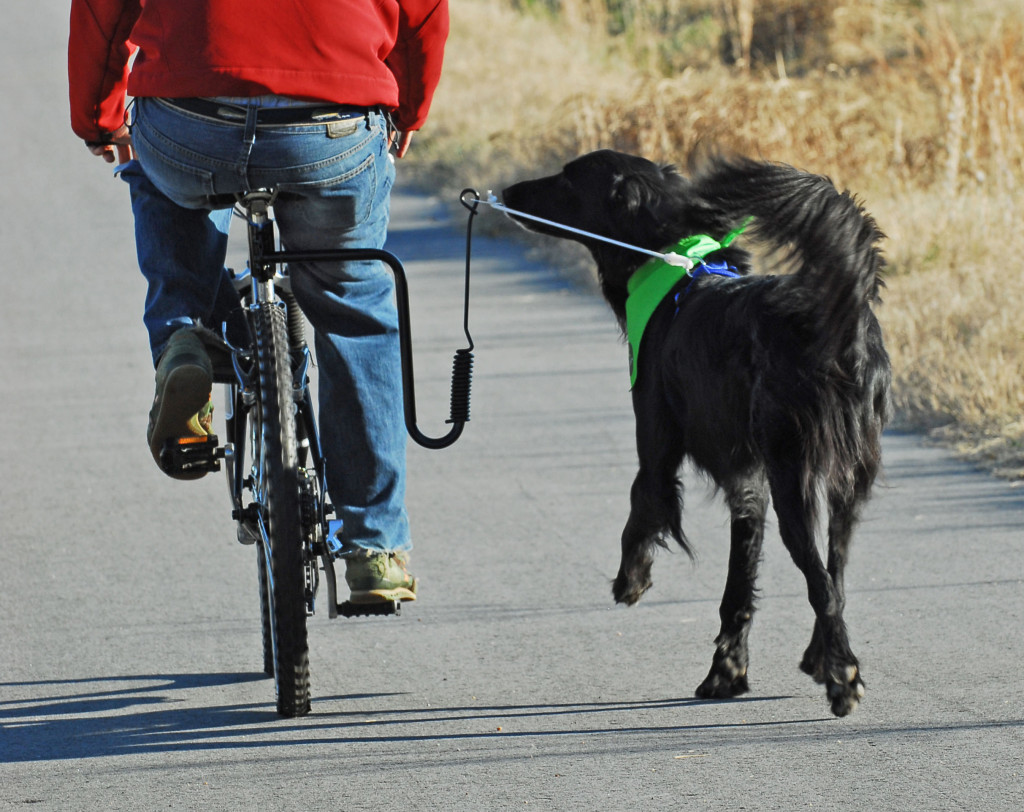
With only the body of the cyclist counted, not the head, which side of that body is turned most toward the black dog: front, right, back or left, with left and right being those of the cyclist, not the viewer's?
right

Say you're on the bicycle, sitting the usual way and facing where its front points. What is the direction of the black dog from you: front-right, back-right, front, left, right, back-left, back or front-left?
right

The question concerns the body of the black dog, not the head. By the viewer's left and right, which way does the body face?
facing away from the viewer and to the left of the viewer

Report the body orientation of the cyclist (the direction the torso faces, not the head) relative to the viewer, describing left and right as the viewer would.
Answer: facing away from the viewer

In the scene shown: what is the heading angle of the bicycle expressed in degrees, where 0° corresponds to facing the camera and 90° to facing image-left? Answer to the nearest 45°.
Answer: approximately 180°

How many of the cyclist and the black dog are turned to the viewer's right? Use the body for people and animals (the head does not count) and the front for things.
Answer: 0
